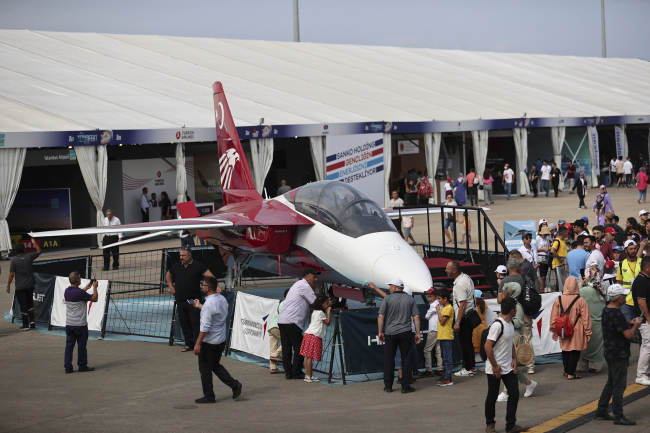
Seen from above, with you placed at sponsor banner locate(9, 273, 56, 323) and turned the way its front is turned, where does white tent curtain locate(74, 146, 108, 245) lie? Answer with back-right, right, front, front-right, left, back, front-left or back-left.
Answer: back

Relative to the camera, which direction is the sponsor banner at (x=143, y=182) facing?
toward the camera

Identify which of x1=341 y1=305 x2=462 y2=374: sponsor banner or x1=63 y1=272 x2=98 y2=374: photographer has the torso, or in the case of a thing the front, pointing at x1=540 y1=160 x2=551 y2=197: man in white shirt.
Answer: the photographer

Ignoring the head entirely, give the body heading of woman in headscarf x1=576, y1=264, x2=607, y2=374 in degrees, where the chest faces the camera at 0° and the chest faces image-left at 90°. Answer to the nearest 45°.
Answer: approximately 135°

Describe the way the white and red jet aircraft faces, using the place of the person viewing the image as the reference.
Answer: facing the viewer and to the right of the viewer

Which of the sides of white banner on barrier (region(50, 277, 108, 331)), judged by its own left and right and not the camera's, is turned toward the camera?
front

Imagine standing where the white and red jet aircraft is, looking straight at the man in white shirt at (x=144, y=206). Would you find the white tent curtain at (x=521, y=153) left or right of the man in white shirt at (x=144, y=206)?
right

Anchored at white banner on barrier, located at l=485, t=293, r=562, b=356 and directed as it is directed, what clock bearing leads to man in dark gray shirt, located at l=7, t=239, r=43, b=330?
The man in dark gray shirt is roughly at 3 o'clock from the white banner on barrier.

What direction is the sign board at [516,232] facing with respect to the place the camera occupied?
facing the viewer

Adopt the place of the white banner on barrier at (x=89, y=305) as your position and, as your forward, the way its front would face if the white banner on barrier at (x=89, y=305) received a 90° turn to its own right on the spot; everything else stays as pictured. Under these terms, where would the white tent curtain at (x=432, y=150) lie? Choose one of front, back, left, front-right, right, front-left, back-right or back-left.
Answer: back-right

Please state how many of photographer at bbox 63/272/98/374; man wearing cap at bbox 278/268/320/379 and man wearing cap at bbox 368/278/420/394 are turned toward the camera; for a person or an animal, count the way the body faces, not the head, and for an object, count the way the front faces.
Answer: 0

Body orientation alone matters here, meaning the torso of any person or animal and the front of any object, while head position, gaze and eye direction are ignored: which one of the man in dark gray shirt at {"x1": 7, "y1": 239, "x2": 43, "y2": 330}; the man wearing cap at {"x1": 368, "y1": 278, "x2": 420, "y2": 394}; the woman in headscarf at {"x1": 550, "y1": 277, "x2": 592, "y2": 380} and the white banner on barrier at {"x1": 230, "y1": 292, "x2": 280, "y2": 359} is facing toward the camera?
the white banner on barrier
